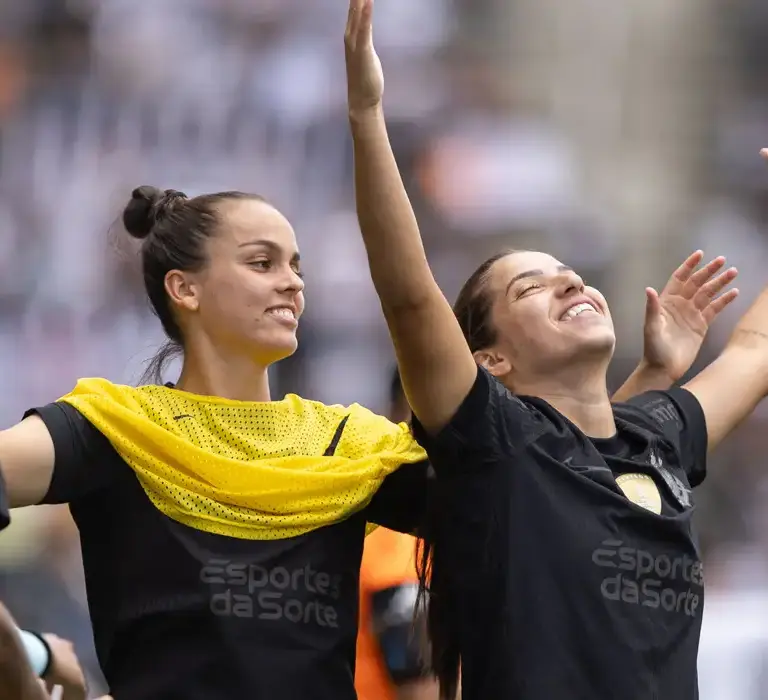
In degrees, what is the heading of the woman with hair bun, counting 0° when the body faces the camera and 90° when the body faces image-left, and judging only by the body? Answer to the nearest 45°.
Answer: approximately 315°
